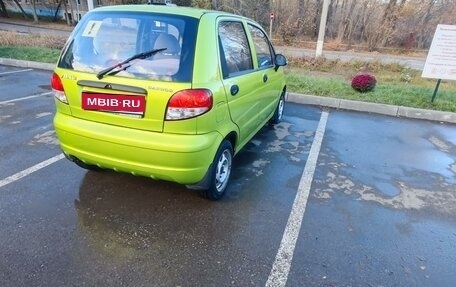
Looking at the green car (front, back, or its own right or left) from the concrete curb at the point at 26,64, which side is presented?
left

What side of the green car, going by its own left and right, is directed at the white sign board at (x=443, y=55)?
front

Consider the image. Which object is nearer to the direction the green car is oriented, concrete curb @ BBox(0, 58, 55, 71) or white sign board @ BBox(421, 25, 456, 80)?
the white sign board

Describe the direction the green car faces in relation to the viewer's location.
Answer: facing away from the viewer and to the right of the viewer

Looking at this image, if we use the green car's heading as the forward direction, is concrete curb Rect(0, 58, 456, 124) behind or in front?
in front

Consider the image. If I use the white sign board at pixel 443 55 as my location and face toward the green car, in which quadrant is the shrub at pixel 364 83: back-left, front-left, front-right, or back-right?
front-right

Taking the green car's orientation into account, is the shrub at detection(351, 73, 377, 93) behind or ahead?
ahead
